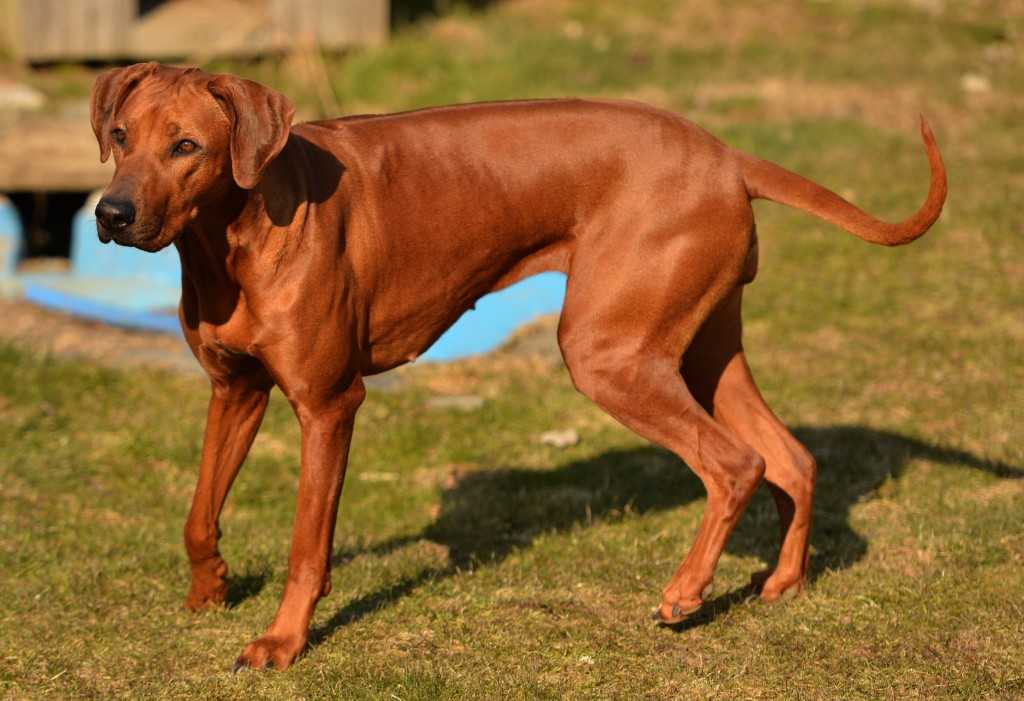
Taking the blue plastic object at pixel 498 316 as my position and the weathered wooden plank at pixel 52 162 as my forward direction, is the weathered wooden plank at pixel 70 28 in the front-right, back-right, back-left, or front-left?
front-right

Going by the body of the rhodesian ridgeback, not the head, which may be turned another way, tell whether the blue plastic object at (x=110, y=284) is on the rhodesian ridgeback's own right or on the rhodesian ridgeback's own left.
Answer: on the rhodesian ridgeback's own right

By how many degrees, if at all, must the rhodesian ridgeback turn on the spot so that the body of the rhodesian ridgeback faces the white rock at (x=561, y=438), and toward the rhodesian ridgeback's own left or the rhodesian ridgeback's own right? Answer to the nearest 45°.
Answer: approximately 135° to the rhodesian ridgeback's own right

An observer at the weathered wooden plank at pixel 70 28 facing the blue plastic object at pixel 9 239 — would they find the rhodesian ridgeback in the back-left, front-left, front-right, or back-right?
front-left

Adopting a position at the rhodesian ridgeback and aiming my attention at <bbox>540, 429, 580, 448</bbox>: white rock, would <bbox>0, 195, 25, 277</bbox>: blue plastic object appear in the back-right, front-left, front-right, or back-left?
front-left

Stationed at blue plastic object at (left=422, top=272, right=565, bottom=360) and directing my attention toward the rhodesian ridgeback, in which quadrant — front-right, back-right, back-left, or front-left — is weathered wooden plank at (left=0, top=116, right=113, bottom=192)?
back-right

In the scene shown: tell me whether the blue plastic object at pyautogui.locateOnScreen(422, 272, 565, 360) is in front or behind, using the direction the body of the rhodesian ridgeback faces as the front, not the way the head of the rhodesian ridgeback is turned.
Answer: behind

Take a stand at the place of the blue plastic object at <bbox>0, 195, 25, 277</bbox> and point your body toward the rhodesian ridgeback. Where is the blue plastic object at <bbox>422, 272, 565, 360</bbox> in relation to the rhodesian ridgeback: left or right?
left

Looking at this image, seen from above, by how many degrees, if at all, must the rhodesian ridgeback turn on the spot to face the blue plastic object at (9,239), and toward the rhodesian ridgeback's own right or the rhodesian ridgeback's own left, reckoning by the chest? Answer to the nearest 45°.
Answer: approximately 90° to the rhodesian ridgeback's own right

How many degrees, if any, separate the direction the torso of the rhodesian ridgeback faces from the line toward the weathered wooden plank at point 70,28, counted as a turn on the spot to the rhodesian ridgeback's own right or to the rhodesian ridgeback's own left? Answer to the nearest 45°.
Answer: approximately 90° to the rhodesian ridgeback's own right

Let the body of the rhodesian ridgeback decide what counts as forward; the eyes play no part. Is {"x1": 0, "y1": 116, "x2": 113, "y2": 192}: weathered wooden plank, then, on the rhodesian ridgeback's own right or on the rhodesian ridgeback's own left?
on the rhodesian ridgeback's own right

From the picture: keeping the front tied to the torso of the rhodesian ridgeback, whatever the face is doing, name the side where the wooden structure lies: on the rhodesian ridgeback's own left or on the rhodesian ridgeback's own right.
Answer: on the rhodesian ridgeback's own right

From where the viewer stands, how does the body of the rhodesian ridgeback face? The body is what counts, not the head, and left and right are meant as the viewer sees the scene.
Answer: facing the viewer and to the left of the viewer

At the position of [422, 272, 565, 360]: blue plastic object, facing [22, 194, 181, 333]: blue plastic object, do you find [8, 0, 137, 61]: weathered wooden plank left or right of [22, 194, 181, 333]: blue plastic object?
right
